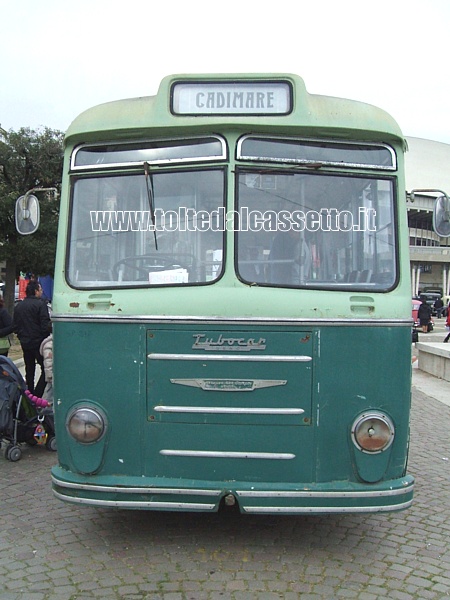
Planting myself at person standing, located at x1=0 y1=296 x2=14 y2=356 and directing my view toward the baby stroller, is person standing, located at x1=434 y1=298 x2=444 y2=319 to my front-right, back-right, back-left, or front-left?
back-left

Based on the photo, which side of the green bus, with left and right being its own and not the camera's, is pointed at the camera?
front

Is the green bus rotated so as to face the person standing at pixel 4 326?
no
